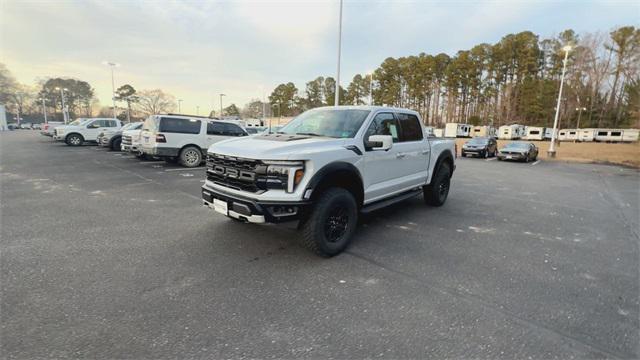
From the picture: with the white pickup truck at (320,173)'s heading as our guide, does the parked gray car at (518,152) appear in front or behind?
behind

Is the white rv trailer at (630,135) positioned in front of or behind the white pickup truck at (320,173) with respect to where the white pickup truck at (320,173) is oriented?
behind

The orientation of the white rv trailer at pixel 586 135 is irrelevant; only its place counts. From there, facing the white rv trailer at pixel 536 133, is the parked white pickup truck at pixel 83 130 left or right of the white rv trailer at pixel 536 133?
left

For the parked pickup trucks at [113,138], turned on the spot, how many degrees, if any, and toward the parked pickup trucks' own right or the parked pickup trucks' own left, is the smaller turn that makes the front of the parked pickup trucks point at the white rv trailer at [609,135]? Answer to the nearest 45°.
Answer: approximately 135° to the parked pickup trucks' own left

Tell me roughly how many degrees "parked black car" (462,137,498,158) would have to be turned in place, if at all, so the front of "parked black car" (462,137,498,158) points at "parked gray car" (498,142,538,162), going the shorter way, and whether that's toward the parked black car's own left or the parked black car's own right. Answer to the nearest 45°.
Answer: approximately 90° to the parked black car's own left

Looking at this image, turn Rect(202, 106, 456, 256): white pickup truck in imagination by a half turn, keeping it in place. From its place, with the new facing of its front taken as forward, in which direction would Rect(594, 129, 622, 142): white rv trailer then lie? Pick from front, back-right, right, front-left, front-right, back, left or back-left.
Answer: front

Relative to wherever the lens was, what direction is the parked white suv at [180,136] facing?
facing away from the viewer and to the right of the viewer

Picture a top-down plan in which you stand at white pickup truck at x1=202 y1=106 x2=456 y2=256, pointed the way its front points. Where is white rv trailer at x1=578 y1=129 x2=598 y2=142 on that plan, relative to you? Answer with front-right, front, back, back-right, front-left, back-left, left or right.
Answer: back

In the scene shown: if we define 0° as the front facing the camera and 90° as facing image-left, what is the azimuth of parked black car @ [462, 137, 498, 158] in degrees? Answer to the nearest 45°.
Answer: approximately 45°

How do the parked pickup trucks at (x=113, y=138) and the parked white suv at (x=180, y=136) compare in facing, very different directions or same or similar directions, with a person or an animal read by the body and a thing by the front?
very different directions
